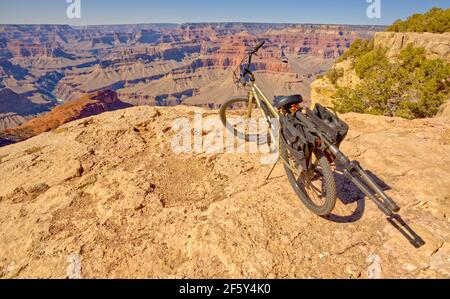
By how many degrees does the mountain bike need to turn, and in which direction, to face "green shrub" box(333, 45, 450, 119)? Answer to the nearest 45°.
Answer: approximately 45° to its right

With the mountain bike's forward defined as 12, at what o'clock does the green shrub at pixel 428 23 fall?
The green shrub is roughly at 2 o'clock from the mountain bike.

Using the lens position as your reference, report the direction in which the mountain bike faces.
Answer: facing away from the viewer and to the left of the viewer

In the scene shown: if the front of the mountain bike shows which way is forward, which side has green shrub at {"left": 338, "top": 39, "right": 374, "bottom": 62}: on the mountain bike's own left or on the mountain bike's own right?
on the mountain bike's own right
